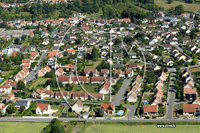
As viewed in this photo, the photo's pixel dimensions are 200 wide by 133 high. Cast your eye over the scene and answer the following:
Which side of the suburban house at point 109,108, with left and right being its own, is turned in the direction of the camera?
front

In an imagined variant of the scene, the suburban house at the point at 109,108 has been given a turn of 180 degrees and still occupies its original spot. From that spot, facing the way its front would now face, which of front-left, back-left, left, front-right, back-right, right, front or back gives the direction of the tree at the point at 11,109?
left

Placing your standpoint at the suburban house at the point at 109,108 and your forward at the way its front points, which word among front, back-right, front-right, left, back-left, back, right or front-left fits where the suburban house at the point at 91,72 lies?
back

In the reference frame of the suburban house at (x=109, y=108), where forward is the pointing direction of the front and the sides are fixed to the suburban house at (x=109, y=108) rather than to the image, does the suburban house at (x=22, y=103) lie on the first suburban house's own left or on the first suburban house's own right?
on the first suburban house's own right

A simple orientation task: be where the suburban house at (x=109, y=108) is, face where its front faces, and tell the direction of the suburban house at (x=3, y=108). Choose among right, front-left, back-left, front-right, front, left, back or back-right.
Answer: right

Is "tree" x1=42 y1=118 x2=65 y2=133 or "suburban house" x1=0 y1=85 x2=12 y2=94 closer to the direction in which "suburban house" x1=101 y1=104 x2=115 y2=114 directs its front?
the tree

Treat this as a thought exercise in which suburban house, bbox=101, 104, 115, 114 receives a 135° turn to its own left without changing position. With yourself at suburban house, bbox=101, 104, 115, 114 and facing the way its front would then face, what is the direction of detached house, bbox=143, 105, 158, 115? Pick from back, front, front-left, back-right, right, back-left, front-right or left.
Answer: front-right

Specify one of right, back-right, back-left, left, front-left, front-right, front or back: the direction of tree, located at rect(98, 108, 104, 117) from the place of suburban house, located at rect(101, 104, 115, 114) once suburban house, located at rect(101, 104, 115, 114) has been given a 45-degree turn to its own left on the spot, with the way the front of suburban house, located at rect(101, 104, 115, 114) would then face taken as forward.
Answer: right

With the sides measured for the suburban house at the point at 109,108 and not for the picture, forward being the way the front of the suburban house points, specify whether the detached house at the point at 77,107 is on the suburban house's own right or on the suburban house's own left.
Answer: on the suburban house's own right

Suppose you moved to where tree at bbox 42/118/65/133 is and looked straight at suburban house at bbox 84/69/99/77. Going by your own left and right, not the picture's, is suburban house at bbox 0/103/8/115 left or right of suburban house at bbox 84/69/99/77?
left

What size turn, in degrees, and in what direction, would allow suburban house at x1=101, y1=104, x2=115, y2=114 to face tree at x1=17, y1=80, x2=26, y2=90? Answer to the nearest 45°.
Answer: approximately 135° to its right

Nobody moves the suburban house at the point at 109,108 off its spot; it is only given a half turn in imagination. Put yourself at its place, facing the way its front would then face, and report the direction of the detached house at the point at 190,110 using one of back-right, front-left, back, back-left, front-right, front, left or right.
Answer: right
